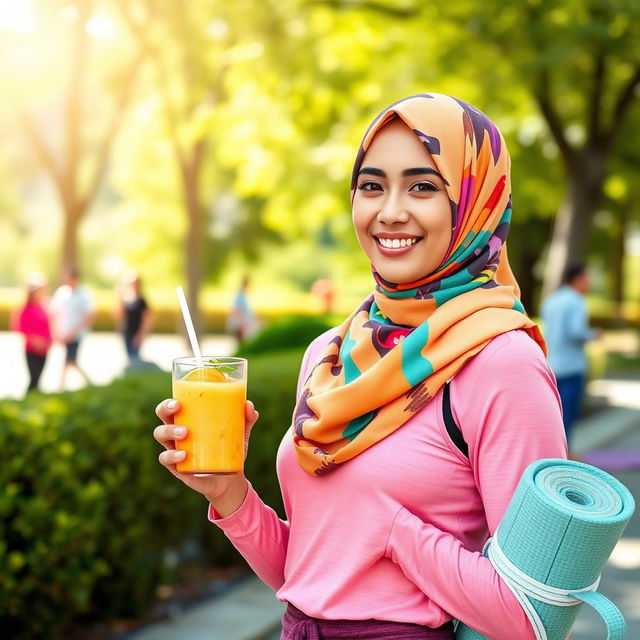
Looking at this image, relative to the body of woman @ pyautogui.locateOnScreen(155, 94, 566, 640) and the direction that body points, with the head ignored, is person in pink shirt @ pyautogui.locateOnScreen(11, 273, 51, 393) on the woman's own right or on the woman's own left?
on the woman's own right

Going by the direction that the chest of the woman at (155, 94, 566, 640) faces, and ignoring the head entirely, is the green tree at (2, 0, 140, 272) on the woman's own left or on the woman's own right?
on the woman's own right

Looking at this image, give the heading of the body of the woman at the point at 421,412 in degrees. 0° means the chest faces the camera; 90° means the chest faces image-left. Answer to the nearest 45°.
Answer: approximately 45°

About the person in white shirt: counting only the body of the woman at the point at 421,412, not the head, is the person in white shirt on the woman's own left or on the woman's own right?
on the woman's own right

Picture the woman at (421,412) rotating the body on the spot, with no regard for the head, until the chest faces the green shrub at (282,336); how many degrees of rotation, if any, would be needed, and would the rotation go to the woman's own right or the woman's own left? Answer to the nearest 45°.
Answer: approximately 135° to the woman's own right

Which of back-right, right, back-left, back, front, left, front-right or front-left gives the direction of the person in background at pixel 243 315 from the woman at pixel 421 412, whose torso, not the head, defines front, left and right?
back-right

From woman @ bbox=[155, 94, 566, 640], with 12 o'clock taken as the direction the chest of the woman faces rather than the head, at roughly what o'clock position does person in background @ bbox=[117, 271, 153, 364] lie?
The person in background is roughly at 4 o'clock from the woman.

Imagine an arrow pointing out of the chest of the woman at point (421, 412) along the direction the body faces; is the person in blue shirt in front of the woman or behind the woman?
behind
